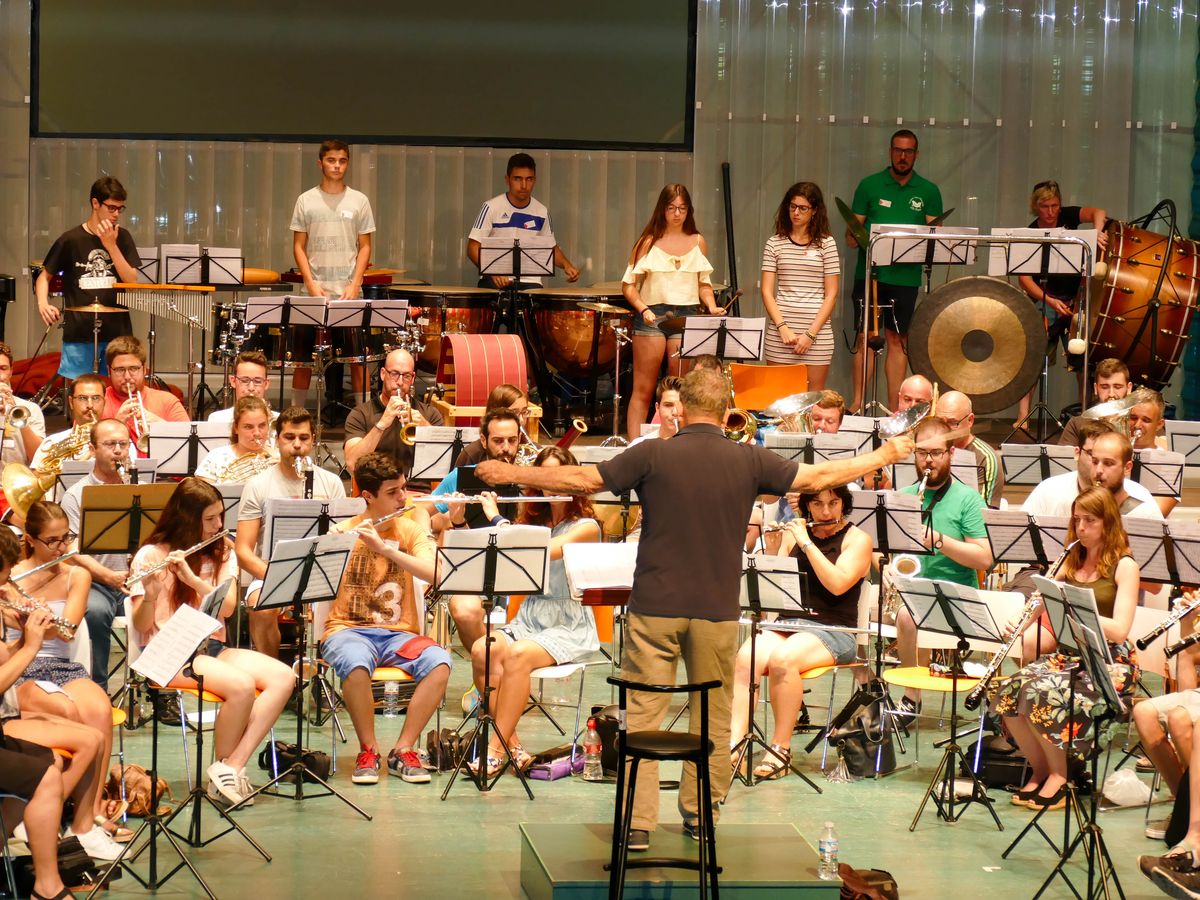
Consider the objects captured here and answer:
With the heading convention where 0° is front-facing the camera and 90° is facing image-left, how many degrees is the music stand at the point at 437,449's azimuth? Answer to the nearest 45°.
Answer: approximately 180°

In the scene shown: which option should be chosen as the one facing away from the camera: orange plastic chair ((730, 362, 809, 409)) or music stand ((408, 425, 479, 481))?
the music stand

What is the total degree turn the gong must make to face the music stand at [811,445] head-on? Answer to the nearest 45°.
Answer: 0° — it already faces it

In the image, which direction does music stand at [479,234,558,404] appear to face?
away from the camera

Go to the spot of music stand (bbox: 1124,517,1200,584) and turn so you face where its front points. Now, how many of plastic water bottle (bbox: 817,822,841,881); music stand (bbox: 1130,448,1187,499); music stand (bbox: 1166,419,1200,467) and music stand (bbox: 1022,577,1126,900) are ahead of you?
2

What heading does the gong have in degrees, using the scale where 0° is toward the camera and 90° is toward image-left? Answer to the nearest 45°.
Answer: approximately 0°

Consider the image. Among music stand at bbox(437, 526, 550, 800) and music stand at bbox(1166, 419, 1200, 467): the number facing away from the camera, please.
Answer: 2

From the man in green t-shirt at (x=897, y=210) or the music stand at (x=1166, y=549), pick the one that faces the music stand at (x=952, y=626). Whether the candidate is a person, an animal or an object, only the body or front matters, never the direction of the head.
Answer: the man in green t-shirt

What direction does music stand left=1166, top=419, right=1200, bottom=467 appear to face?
away from the camera

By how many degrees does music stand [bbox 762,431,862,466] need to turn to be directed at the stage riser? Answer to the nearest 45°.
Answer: approximately 180°

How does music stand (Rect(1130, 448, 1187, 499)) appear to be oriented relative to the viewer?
away from the camera
